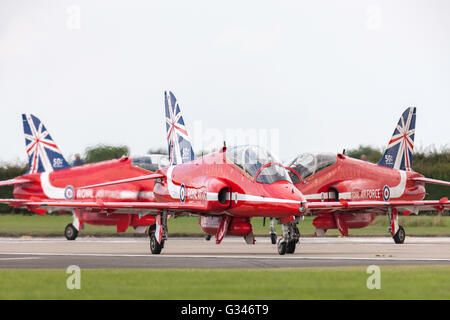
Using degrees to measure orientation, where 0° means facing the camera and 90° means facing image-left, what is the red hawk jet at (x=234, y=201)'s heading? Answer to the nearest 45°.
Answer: approximately 315°

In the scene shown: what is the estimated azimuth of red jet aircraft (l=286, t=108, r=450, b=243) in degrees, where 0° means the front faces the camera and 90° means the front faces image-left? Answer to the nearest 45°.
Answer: approximately 45°

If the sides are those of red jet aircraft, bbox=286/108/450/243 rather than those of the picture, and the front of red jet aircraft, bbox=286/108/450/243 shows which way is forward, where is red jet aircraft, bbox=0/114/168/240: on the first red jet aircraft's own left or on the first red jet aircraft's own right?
on the first red jet aircraft's own right
